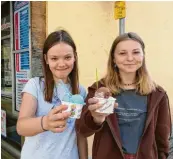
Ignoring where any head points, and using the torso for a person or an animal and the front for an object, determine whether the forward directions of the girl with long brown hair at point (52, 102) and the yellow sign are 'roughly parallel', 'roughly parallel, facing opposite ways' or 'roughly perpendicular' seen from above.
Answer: roughly parallel

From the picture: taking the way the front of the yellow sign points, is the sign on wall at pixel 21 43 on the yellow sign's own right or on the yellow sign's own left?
on the yellow sign's own right

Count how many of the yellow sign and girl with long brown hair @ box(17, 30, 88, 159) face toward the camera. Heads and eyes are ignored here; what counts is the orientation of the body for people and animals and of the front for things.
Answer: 2

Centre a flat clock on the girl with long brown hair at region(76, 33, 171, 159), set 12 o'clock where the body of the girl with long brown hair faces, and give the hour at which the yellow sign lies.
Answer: The yellow sign is roughly at 6 o'clock from the girl with long brown hair.

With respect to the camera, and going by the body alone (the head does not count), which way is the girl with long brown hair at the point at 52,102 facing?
toward the camera

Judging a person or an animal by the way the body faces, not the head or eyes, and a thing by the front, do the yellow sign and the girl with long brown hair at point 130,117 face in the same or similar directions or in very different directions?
same or similar directions

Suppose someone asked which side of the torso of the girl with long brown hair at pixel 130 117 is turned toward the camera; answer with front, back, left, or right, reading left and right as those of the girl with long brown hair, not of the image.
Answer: front

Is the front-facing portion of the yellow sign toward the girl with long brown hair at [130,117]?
yes

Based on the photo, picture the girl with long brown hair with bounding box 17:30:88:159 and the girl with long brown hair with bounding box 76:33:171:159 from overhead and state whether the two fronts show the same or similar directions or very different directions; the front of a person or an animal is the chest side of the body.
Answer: same or similar directions

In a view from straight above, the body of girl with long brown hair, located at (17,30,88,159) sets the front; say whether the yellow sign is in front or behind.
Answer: behind

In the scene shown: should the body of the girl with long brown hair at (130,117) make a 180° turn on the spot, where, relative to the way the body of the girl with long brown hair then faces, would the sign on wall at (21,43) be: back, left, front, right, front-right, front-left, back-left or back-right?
front-left
